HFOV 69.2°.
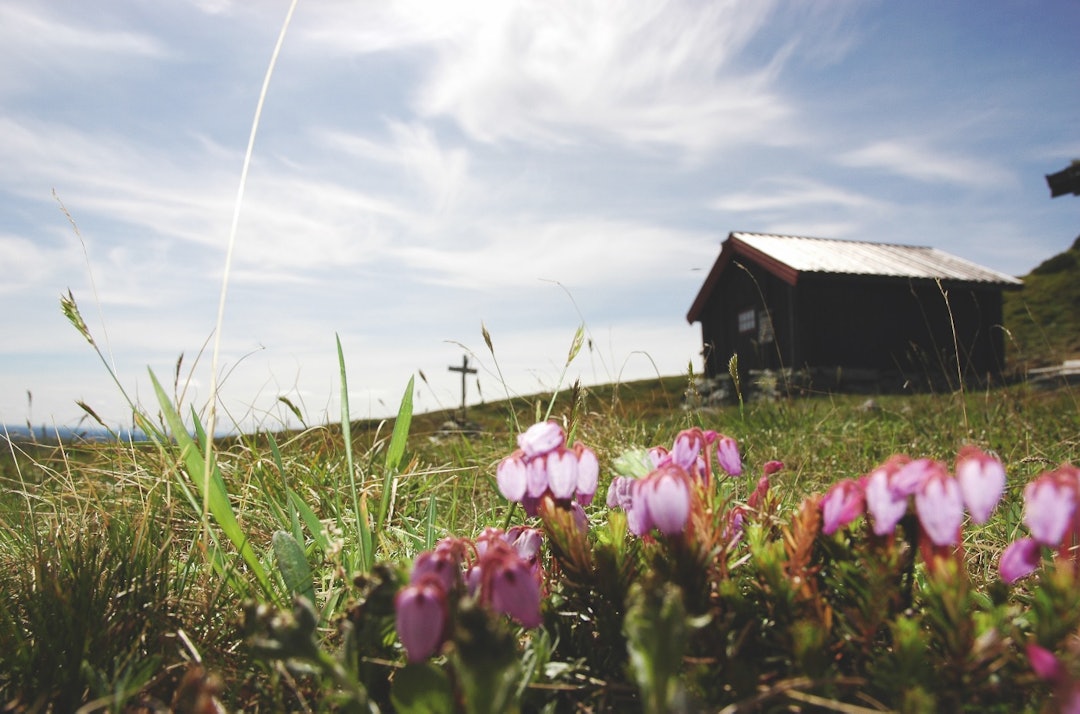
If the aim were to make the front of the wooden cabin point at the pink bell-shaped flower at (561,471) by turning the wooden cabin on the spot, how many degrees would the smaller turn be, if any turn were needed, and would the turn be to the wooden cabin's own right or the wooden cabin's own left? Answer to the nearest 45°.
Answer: approximately 45° to the wooden cabin's own left

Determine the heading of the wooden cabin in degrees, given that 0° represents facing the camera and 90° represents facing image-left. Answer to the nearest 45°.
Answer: approximately 45°

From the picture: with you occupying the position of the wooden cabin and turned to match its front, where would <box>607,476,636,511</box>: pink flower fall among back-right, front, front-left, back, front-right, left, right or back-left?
front-left

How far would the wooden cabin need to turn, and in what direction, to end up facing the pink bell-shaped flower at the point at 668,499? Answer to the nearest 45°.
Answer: approximately 45° to its left

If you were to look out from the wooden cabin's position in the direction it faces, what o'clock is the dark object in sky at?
The dark object in sky is roughly at 9 o'clock from the wooden cabin.

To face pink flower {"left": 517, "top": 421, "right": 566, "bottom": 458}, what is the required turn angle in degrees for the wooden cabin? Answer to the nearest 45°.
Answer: approximately 45° to its left

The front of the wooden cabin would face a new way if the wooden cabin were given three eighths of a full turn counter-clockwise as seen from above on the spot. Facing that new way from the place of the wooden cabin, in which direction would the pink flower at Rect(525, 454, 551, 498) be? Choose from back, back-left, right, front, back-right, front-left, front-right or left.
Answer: right

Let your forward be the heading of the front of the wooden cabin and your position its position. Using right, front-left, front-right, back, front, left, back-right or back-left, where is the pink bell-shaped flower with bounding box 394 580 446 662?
front-left
